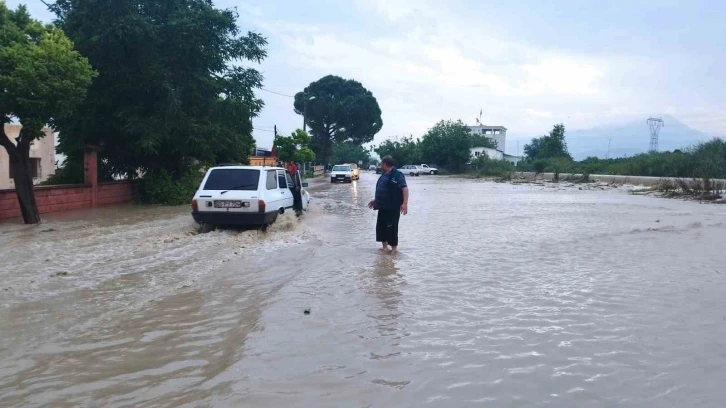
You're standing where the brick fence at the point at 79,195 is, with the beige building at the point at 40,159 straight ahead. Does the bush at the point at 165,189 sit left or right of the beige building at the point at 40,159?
right

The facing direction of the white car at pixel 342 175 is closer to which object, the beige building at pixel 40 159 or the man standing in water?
the man standing in water

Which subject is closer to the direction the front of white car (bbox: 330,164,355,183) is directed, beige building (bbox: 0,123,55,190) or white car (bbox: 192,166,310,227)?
the white car

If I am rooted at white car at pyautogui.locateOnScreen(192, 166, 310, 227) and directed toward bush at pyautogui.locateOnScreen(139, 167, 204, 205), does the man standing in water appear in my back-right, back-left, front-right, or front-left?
back-right

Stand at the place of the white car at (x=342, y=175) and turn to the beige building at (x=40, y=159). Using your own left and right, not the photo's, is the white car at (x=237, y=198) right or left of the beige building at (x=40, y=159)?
left

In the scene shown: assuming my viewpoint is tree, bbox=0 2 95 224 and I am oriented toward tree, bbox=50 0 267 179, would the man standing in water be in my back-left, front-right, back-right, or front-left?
back-right

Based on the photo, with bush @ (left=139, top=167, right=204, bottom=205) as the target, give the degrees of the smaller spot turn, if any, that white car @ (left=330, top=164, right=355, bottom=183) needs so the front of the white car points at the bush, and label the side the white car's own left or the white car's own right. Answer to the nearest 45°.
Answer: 0° — it already faces it

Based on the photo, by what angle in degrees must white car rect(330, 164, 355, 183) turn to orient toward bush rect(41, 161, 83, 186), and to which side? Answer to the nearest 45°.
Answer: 0° — it already faces it

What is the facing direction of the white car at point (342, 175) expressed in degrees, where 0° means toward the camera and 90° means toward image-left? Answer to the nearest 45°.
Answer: approximately 0°
